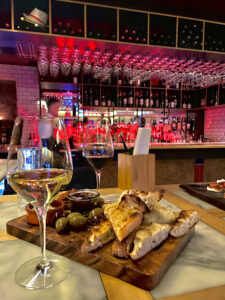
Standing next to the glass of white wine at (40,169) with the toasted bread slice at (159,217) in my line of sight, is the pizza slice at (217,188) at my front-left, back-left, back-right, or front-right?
front-left

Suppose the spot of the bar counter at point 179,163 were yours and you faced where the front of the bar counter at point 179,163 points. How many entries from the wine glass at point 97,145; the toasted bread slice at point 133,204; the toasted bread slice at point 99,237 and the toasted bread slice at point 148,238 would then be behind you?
0

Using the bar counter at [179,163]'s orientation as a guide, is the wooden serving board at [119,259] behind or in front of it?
in front

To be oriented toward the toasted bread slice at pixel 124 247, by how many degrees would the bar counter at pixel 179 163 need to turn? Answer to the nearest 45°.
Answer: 0° — it already faces it

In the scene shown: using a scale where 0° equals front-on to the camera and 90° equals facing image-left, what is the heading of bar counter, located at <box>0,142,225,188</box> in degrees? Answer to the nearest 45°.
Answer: approximately 0°

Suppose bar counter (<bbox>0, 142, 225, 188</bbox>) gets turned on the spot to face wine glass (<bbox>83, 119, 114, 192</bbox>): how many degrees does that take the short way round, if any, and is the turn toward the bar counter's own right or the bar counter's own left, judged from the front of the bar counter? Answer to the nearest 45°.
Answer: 0° — it already faces it

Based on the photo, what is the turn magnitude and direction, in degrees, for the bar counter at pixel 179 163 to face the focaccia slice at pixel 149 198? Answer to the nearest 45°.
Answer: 0° — it already faces it

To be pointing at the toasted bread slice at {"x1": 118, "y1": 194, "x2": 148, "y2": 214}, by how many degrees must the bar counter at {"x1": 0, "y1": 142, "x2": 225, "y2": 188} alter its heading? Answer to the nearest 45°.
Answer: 0° — it already faces it

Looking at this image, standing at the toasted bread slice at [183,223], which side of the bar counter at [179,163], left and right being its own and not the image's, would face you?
front

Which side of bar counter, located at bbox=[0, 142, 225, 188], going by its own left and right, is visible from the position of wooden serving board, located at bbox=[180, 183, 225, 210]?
front

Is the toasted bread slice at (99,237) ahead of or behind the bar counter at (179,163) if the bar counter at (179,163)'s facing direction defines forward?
ahead

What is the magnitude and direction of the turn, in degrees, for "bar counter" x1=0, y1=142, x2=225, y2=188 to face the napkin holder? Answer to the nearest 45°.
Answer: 0° — it already faces it

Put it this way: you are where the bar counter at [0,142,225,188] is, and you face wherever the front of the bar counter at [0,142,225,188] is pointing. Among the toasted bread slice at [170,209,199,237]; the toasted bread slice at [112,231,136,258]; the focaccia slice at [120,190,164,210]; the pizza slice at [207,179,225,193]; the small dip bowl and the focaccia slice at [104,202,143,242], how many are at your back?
0

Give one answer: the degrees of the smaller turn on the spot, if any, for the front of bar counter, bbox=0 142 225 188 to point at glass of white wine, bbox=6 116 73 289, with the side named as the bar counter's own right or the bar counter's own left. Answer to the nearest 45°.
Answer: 0° — it already faces it

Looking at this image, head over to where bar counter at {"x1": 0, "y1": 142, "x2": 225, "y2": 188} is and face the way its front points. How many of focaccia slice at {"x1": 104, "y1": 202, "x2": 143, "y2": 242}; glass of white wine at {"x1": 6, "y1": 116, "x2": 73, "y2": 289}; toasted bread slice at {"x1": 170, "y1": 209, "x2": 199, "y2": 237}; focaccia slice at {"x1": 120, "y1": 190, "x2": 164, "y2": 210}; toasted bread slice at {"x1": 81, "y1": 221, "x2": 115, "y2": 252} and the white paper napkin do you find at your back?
0

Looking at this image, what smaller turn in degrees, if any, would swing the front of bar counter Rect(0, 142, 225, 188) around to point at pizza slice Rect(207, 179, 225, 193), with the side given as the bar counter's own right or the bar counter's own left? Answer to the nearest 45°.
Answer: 0° — it already faces it
